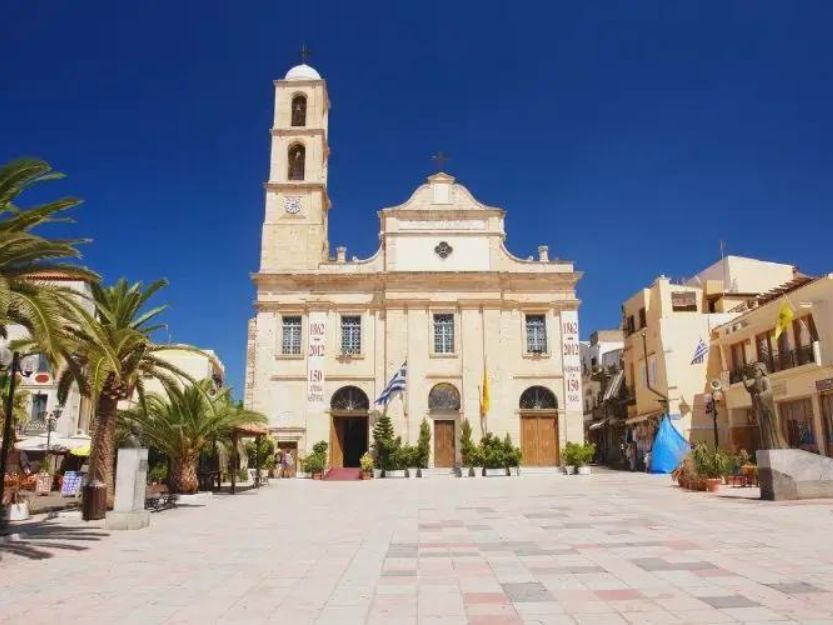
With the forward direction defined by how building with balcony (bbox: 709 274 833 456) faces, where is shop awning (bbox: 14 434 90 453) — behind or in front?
in front

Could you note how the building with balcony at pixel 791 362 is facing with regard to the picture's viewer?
facing the viewer and to the left of the viewer

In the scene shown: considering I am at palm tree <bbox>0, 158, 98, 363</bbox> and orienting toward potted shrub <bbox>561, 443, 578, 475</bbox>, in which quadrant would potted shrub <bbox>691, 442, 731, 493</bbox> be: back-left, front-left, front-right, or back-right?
front-right

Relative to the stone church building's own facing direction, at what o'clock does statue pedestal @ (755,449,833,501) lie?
The statue pedestal is roughly at 11 o'clock from the stone church building.

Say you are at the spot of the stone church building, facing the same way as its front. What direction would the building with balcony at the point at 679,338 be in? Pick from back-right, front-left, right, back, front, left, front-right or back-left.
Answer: left

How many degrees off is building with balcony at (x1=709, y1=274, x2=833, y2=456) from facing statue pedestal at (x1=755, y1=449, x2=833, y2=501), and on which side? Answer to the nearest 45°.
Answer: approximately 45° to its left

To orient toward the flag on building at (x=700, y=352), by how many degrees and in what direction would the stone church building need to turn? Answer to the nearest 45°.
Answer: approximately 90° to its left

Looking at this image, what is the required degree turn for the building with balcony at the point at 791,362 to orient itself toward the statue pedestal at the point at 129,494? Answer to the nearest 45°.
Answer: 0° — it already faces it

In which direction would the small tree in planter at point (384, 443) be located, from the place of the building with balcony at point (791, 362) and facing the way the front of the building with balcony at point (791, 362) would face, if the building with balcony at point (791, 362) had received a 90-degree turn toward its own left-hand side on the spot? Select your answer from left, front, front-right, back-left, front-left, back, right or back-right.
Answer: back-right

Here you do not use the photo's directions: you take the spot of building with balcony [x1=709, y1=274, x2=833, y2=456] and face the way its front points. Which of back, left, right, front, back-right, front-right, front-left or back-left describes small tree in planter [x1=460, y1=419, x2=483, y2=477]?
front-right

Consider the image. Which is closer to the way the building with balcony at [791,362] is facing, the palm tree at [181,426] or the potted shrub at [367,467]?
the palm tree

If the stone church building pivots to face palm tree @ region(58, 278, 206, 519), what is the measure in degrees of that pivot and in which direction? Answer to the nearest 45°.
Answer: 0° — it already faces it

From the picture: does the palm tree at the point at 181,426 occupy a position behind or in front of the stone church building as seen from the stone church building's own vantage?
in front

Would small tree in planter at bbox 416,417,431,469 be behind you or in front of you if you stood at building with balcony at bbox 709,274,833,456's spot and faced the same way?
in front

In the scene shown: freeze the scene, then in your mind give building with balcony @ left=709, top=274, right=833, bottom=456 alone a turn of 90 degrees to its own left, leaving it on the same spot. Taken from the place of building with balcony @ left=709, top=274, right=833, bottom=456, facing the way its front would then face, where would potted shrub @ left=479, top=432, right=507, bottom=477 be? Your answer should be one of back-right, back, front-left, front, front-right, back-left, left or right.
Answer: back-right

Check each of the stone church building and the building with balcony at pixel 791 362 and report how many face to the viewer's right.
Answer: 0

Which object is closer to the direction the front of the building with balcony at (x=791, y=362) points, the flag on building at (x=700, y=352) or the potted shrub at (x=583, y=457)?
the potted shrub

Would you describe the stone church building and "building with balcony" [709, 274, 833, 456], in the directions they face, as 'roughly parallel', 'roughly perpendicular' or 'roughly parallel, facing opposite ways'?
roughly perpendicular

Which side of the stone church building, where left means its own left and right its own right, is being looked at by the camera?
front
